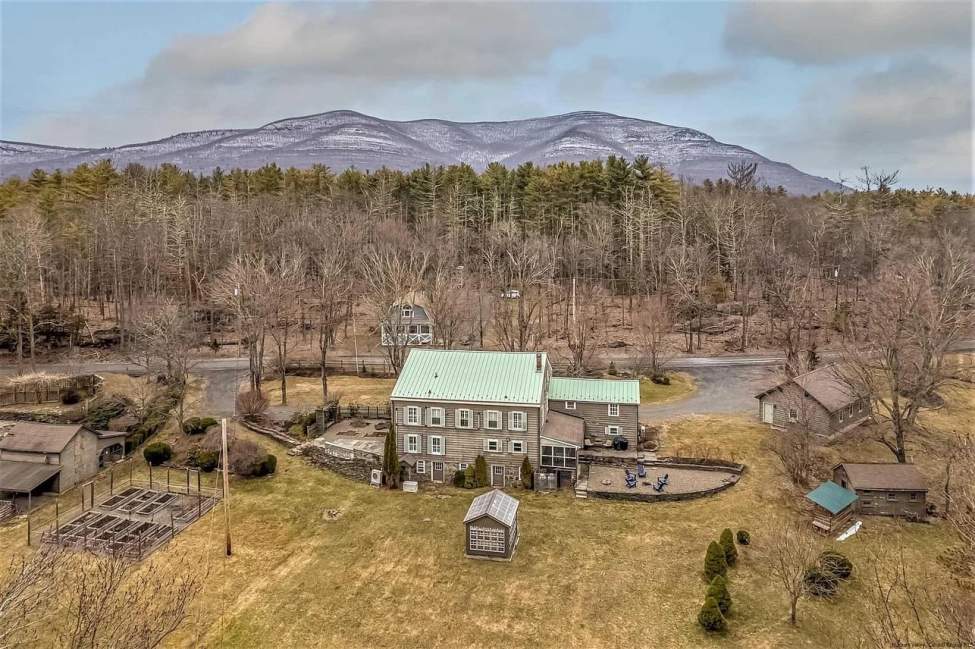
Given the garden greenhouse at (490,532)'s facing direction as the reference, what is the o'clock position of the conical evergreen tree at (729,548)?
The conical evergreen tree is roughly at 9 o'clock from the garden greenhouse.

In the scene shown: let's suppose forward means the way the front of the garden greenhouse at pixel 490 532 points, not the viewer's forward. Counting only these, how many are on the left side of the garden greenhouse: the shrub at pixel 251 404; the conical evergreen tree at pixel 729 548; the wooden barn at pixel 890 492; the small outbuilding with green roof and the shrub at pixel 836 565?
4

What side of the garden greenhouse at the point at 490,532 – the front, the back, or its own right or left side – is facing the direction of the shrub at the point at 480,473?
back

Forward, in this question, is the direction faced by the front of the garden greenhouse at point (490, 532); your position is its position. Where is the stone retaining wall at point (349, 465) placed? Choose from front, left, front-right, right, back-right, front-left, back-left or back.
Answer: back-right

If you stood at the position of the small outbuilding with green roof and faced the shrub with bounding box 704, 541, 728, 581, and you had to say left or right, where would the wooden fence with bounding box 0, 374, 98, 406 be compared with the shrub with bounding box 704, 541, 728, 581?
right

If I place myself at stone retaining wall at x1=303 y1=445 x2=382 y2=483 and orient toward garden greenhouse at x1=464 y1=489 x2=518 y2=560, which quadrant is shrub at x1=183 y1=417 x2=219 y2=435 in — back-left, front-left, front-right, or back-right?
back-right

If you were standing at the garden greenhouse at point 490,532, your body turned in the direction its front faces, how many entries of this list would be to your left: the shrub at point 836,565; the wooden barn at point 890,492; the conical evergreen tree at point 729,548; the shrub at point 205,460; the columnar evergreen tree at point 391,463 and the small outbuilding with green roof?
4

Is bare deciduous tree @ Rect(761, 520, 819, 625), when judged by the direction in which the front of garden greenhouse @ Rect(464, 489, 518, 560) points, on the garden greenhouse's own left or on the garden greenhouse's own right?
on the garden greenhouse's own left

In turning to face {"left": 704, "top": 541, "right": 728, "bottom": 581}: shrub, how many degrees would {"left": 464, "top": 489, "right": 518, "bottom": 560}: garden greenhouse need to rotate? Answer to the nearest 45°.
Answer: approximately 90° to its left

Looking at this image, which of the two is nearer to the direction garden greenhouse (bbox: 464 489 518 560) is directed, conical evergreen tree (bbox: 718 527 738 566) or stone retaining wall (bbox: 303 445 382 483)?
the conical evergreen tree

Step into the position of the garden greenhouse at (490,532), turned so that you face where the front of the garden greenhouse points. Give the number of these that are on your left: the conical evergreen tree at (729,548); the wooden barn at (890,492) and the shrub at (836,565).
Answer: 3

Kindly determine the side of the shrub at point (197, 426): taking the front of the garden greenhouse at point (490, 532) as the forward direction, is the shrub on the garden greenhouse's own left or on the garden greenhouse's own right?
on the garden greenhouse's own right

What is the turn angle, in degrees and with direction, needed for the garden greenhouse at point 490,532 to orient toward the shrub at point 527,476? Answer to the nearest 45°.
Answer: approximately 180°

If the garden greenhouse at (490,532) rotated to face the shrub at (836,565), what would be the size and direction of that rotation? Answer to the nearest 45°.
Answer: approximately 90° to its left

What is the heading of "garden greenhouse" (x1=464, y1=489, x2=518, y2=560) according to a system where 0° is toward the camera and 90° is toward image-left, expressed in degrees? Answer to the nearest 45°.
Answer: approximately 0°

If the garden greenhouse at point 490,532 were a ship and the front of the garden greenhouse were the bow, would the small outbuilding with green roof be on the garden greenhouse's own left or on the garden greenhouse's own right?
on the garden greenhouse's own left

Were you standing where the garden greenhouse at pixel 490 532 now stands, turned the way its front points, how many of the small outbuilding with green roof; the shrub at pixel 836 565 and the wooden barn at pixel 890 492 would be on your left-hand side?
3
